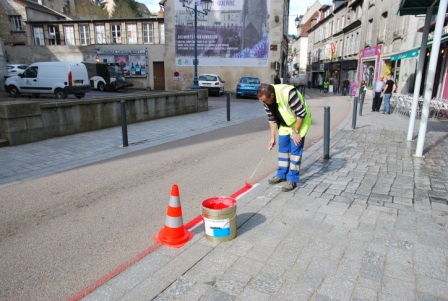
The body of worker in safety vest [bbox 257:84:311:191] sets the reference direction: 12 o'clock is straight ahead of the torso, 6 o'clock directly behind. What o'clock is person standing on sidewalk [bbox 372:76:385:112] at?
The person standing on sidewalk is roughly at 5 o'clock from the worker in safety vest.

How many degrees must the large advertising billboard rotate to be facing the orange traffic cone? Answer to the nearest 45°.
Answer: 0° — it already faces it

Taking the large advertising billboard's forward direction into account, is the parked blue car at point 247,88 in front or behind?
in front

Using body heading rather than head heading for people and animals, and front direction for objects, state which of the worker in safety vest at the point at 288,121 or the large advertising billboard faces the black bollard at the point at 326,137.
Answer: the large advertising billboard

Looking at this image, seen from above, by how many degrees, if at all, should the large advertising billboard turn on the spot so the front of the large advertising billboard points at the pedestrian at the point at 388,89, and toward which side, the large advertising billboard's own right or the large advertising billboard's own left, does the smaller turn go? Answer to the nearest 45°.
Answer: approximately 45° to the large advertising billboard's own left

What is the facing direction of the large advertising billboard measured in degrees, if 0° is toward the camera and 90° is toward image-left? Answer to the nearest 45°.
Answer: approximately 0°

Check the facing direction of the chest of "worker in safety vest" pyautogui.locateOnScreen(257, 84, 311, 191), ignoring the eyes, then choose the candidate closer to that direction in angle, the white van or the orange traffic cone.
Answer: the orange traffic cone

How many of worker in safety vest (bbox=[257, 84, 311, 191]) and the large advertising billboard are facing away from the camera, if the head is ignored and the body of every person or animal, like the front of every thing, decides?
0

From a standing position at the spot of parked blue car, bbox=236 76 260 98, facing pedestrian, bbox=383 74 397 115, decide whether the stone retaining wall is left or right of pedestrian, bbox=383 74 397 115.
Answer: right

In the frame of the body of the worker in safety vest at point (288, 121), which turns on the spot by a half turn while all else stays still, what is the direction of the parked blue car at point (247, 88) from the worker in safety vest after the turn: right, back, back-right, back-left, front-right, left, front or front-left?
front-left

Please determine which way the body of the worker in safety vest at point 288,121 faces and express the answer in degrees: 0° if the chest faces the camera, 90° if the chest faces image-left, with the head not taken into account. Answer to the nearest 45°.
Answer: approximately 45°

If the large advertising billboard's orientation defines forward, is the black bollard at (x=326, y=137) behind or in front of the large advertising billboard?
in front

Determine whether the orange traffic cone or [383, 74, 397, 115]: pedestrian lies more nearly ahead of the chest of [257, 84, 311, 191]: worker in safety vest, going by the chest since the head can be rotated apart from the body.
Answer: the orange traffic cone
